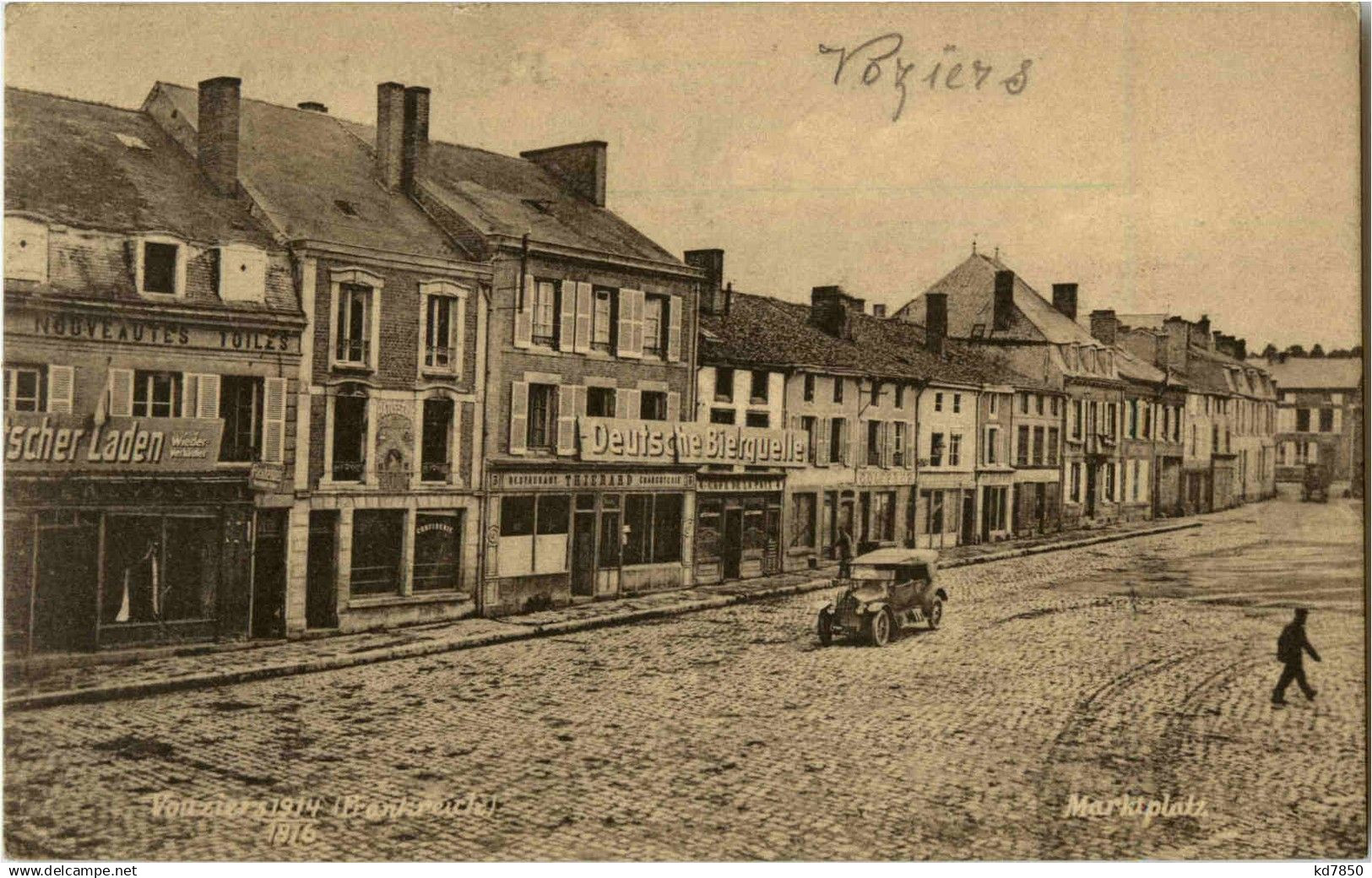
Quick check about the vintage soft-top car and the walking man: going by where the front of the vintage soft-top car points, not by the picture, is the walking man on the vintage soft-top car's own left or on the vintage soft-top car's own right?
on the vintage soft-top car's own left

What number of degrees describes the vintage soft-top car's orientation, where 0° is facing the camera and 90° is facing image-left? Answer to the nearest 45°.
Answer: approximately 45°

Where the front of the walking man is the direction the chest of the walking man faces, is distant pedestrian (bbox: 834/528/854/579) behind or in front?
behind

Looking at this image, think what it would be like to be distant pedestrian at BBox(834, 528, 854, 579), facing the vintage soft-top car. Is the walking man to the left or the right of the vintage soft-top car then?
left

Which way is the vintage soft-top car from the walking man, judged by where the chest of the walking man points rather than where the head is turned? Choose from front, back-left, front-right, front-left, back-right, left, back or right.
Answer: back

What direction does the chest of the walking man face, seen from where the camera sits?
to the viewer's right

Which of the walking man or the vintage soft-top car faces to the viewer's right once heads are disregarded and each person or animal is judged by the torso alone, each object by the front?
the walking man

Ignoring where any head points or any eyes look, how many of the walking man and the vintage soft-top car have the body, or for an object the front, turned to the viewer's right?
1
